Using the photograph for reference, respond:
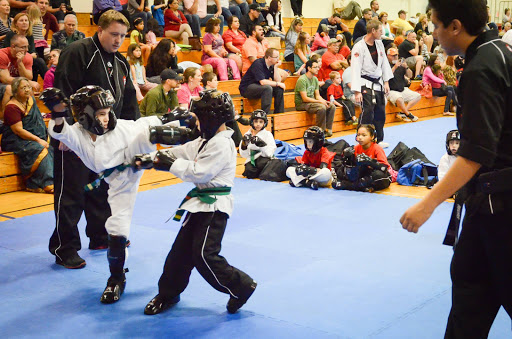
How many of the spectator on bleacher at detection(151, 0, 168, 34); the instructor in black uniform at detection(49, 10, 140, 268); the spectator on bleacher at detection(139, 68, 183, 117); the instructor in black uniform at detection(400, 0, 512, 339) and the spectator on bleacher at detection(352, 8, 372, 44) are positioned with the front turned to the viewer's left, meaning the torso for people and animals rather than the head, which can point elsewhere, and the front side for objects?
1

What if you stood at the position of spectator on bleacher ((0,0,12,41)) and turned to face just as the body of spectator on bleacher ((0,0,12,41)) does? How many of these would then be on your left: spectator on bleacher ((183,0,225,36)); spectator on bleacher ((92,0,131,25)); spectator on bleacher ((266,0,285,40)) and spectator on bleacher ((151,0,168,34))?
4

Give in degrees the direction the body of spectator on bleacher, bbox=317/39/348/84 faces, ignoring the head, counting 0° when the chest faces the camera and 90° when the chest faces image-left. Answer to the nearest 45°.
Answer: approximately 315°

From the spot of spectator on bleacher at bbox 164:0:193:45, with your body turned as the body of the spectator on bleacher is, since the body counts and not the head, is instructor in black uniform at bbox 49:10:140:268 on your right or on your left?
on your right

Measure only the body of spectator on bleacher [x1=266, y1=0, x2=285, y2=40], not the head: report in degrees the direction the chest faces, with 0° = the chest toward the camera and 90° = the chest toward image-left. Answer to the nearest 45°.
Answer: approximately 315°

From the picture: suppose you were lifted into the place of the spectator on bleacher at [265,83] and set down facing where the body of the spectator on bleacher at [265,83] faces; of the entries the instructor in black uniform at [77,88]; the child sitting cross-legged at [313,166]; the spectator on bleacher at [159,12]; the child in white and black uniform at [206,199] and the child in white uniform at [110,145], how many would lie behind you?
1

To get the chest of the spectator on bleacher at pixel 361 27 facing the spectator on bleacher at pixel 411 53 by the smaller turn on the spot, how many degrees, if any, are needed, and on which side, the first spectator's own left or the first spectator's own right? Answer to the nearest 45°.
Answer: approximately 45° to the first spectator's own left

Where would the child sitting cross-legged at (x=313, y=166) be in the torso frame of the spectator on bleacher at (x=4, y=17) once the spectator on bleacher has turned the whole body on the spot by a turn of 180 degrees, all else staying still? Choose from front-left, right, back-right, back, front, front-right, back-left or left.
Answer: back

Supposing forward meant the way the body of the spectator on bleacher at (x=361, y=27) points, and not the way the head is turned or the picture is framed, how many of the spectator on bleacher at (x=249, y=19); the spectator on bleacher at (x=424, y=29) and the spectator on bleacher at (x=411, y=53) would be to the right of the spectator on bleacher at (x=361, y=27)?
1

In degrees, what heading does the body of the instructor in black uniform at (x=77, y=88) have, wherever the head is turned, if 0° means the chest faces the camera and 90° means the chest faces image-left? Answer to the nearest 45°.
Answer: approximately 315°

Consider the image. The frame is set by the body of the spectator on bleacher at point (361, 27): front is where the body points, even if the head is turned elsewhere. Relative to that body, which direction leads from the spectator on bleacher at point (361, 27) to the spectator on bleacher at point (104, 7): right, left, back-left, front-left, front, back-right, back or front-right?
right

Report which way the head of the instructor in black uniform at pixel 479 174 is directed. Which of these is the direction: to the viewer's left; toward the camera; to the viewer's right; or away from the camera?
to the viewer's left

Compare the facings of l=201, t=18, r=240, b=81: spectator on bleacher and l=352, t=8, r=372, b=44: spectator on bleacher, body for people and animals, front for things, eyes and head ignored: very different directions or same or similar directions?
same or similar directions

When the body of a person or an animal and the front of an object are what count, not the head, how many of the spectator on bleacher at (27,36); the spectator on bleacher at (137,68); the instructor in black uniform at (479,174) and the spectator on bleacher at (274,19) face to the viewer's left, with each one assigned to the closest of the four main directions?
1

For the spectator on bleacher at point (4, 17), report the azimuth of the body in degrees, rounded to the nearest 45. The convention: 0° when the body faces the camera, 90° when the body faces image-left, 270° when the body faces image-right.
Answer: approximately 315°

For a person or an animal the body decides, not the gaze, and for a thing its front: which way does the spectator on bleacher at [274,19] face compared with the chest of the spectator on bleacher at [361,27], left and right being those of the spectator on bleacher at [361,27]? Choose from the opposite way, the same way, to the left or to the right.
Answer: the same way

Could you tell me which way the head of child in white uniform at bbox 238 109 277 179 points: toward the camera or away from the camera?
toward the camera
